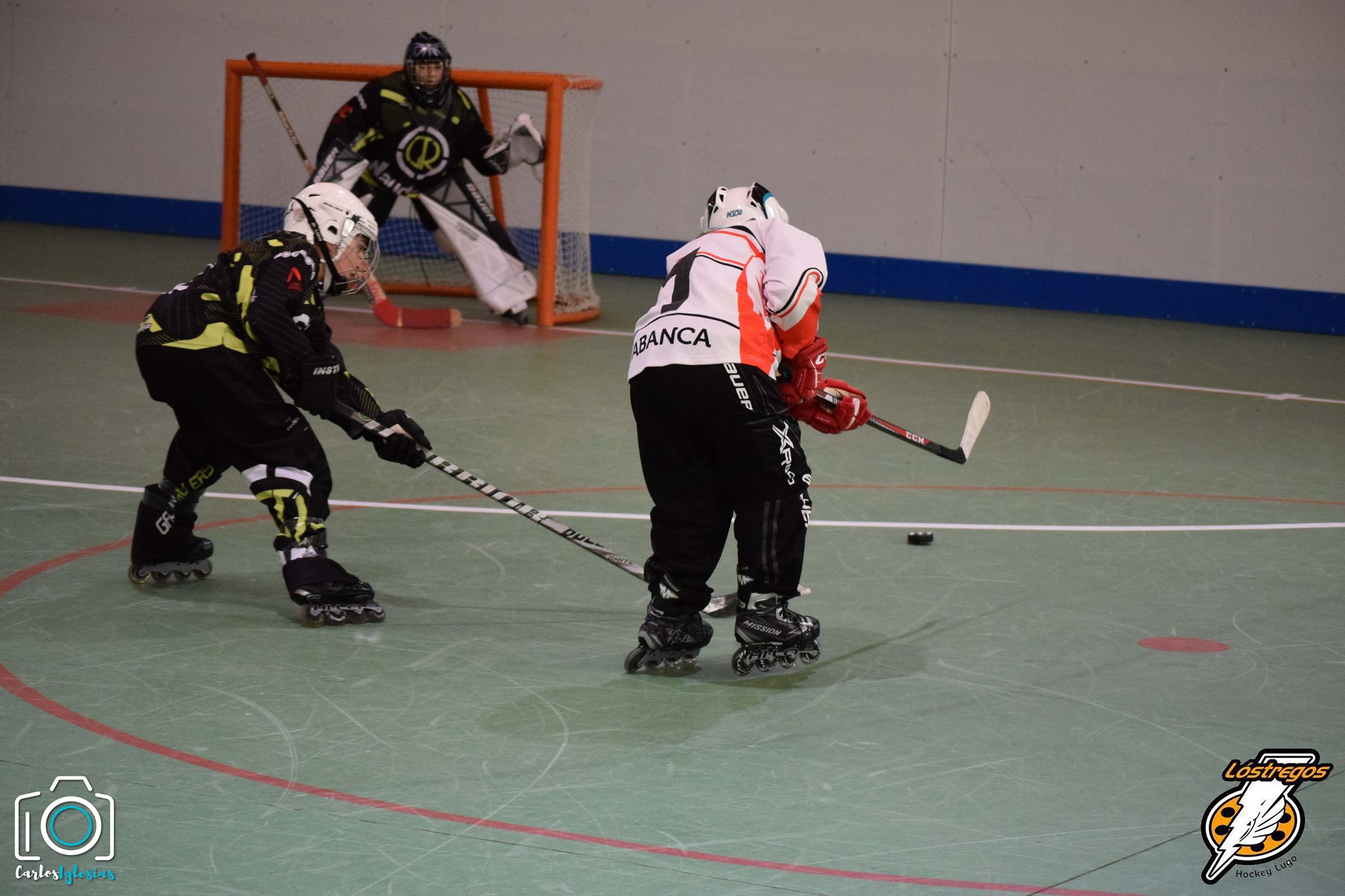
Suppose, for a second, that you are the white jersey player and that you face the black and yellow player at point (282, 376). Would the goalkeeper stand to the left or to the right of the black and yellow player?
right

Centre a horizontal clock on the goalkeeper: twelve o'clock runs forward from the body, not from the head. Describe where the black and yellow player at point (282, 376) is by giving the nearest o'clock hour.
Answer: The black and yellow player is roughly at 12 o'clock from the goalkeeper.

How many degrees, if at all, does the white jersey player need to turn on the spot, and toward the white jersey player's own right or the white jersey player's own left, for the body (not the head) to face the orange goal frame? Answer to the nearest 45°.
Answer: approximately 45° to the white jersey player's own left

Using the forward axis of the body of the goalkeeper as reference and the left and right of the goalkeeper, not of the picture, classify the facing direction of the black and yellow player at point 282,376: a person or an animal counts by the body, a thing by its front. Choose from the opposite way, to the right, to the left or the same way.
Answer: to the left

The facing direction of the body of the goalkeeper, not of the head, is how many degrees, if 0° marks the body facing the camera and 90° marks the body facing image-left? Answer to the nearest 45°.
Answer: approximately 0°

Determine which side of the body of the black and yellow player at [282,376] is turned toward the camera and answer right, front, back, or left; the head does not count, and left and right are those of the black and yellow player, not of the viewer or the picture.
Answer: right

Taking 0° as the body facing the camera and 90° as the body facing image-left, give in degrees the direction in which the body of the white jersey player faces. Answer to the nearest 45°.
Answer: approximately 225°

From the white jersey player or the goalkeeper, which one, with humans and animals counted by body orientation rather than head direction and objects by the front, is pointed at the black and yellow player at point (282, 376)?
the goalkeeper

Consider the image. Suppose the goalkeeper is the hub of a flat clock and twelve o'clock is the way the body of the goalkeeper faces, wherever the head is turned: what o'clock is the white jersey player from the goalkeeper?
The white jersey player is roughly at 12 o'clock from the goalkeeper.

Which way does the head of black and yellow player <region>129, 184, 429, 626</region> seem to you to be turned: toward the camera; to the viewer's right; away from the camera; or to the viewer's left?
to the viewer's right

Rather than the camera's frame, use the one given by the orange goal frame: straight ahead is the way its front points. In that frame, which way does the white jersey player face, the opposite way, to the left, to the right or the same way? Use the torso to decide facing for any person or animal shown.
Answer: the opposite way

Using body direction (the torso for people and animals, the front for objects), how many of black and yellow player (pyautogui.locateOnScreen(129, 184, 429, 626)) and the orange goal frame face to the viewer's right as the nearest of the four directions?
1

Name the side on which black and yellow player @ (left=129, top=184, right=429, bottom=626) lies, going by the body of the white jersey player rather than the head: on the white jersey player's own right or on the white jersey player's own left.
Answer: on the white jersey player's own left
